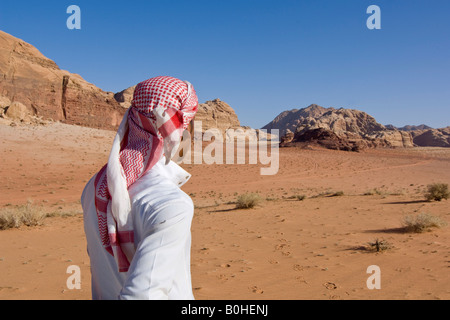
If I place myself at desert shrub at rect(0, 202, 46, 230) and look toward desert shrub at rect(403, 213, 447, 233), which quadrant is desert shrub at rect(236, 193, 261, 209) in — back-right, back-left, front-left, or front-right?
front-left

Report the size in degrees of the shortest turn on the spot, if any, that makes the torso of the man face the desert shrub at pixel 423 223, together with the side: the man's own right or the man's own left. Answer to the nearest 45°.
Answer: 0° — they already face it

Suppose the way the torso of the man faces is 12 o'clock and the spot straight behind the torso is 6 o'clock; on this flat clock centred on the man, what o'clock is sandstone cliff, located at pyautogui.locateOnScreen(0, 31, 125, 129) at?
The sandstone cliff is roughly at 10 o'clock from the man.

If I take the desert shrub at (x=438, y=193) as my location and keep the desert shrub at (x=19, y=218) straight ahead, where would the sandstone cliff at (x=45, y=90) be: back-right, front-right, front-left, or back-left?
front-right

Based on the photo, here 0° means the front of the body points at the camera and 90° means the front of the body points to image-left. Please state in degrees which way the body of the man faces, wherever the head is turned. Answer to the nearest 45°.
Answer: approximately 225°

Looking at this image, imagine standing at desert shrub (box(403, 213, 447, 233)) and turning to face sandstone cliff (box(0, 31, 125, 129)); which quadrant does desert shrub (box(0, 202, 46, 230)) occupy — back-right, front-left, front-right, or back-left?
front-left

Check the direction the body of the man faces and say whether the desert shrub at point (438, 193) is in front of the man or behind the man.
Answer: in front

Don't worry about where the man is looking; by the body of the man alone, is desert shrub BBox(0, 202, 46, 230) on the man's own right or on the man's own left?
on the man's own left

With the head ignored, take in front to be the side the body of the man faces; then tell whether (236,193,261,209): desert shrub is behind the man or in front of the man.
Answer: in front

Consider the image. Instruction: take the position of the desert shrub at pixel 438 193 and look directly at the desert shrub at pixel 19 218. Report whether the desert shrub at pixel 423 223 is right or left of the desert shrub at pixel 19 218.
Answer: left
